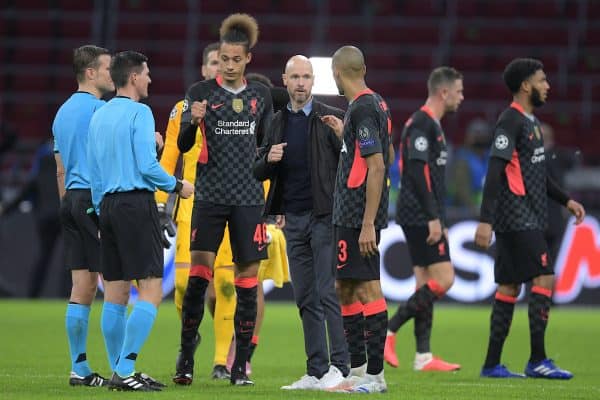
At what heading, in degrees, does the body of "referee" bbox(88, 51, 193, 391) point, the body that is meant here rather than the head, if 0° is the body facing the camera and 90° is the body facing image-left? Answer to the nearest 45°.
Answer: approximately 225°

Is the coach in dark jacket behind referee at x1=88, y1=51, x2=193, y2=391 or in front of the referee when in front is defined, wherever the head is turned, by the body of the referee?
in front
